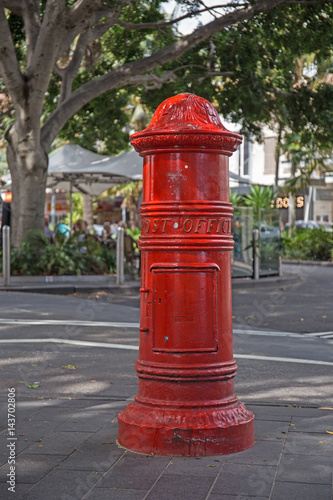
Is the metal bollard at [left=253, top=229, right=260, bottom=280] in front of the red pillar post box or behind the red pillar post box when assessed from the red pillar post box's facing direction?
behind

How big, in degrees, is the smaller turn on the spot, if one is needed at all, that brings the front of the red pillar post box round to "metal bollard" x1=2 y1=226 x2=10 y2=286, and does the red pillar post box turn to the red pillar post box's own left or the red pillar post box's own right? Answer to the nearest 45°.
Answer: approximately 180°

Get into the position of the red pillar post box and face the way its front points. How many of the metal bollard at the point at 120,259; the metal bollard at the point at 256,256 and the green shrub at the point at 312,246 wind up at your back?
3

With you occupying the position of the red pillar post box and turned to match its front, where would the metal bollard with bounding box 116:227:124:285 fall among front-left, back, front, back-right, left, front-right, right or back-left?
back

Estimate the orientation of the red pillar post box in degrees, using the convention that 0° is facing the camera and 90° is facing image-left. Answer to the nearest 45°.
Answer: approximately 0°

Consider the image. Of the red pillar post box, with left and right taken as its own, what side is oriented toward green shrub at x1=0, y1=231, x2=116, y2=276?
back

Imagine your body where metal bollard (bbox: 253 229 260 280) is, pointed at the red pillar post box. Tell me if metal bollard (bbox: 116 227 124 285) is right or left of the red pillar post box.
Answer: right

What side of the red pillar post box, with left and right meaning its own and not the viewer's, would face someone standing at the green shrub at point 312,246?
back
